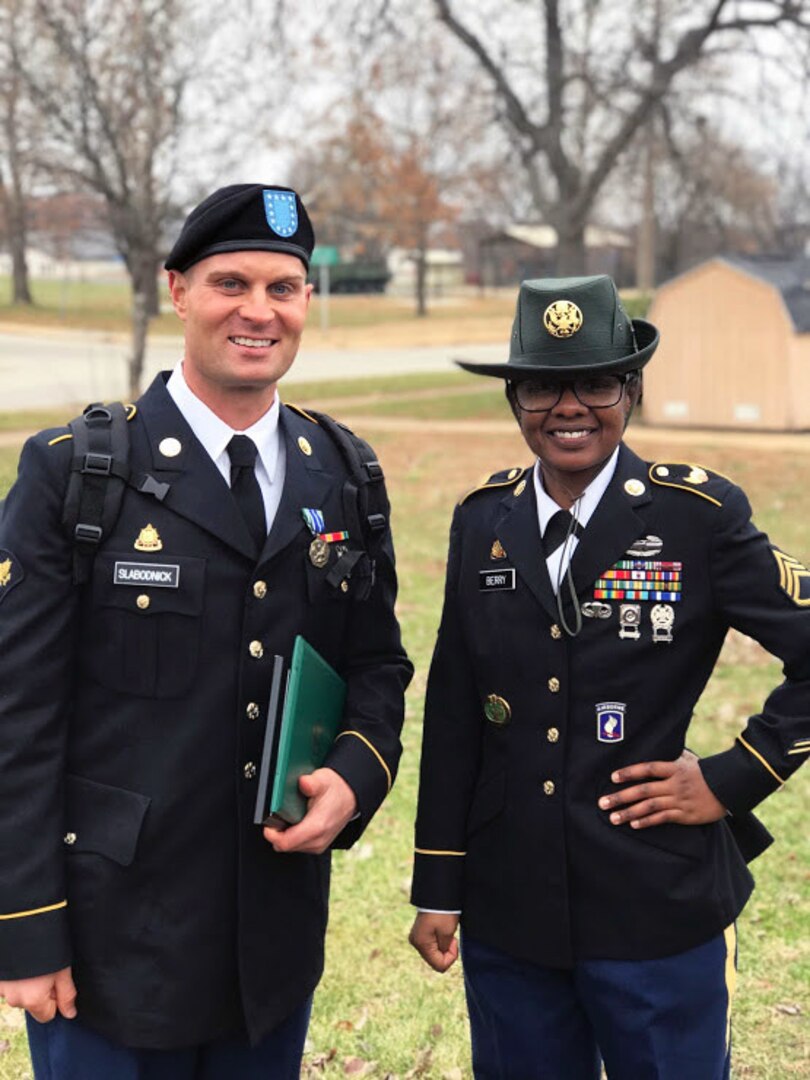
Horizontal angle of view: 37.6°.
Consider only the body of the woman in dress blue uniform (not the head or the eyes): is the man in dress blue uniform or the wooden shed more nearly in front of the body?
the man in dress blue uniform

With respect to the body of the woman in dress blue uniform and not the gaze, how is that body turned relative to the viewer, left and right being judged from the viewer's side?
facing the viewer and to the left of the viewer

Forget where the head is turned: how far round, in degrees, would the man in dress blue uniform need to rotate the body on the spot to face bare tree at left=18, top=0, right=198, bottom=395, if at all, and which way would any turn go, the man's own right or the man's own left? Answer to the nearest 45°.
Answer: approximately 135° to the man's own left

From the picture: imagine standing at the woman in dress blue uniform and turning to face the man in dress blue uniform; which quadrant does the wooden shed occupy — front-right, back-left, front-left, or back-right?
back-right

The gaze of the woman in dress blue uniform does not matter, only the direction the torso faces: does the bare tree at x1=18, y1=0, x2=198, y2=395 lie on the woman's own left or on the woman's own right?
on the woman's own right

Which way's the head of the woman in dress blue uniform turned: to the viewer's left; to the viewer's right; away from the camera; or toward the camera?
toward the camera

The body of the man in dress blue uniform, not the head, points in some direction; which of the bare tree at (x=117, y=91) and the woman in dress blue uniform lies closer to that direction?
the woman in dress blue uniform

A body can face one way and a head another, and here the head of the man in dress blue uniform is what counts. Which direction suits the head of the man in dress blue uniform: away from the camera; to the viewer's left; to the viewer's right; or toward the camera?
toward the camera

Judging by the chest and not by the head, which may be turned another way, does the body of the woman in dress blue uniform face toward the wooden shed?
no

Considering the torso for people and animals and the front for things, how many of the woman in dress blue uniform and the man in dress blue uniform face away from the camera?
0

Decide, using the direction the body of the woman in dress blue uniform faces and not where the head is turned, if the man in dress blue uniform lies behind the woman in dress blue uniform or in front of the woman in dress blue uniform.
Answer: in front
